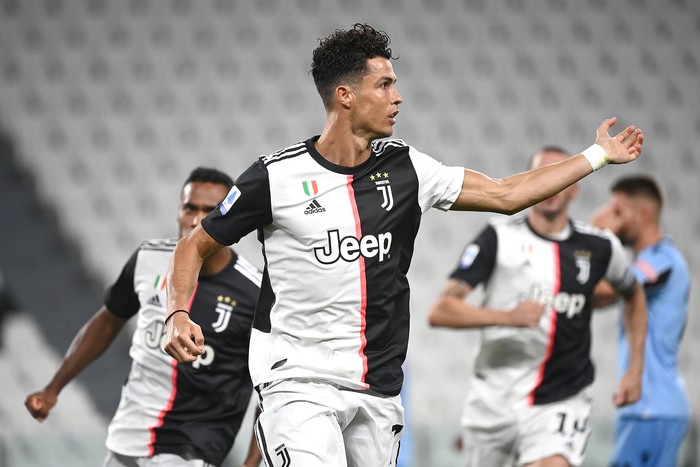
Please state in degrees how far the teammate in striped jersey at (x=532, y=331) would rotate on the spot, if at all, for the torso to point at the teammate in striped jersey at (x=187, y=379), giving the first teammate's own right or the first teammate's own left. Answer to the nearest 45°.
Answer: approximately 45° to the first teammate's own right

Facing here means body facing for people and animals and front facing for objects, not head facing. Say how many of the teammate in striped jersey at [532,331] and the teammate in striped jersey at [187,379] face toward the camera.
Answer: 2

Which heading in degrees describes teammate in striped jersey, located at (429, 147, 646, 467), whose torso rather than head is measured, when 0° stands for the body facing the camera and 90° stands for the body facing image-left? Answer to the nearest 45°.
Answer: approximately 0°

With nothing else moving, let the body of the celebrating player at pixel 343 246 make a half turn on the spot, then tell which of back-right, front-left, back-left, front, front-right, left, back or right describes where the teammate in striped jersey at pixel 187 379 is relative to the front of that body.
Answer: front

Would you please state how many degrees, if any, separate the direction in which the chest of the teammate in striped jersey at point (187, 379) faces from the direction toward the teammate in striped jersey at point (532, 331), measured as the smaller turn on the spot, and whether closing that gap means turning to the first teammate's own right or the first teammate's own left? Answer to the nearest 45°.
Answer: approximately 90° to the first teammate's own left

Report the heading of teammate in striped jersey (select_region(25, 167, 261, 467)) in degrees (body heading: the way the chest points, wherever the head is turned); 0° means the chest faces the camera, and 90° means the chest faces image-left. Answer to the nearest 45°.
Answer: approximately 0°
